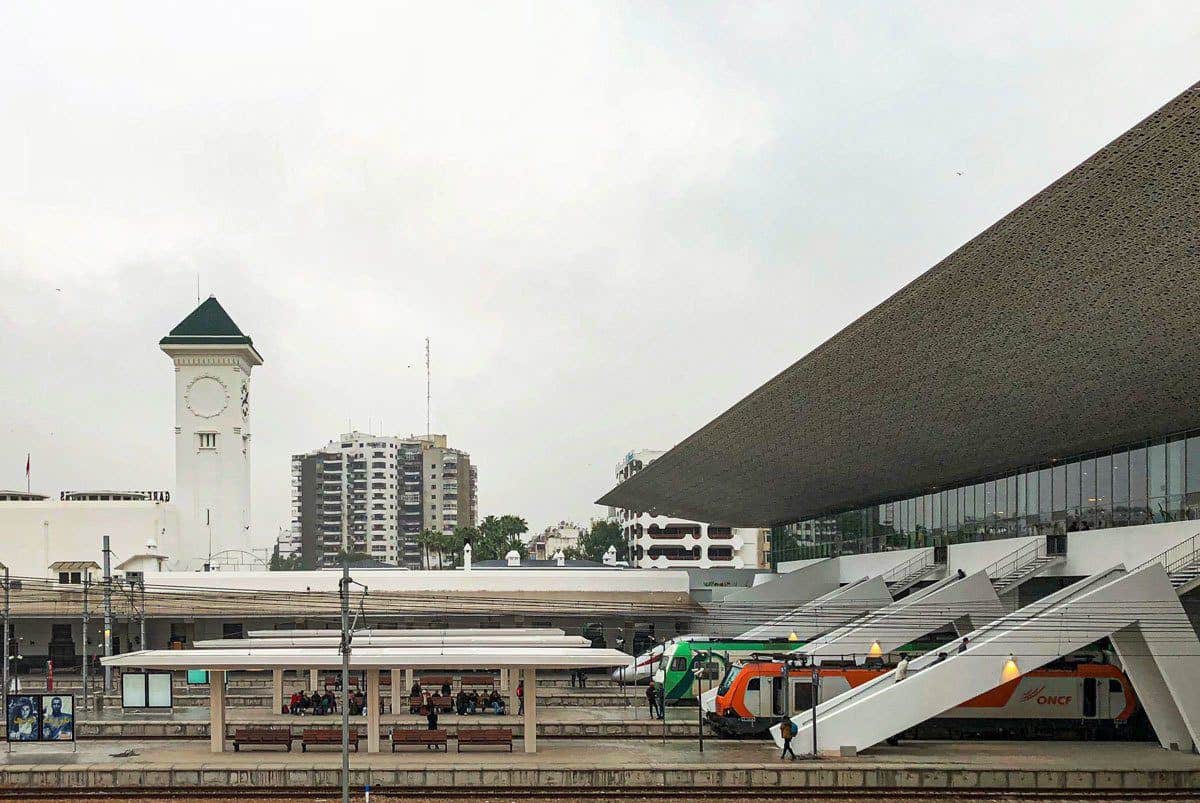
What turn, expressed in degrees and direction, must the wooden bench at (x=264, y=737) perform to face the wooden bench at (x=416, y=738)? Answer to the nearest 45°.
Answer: approximately 90° to its left

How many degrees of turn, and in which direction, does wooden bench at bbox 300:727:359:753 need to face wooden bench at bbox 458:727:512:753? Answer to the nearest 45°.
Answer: approximately 90° to its left

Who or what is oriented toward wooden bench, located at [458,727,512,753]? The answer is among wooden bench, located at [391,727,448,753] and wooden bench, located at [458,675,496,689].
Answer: wooden bench, located at [458,675,496,689]

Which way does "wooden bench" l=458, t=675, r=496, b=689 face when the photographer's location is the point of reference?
facing the viewer

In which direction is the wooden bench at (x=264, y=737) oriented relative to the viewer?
toward the camera

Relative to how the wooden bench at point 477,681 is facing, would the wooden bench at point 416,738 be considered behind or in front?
in front
